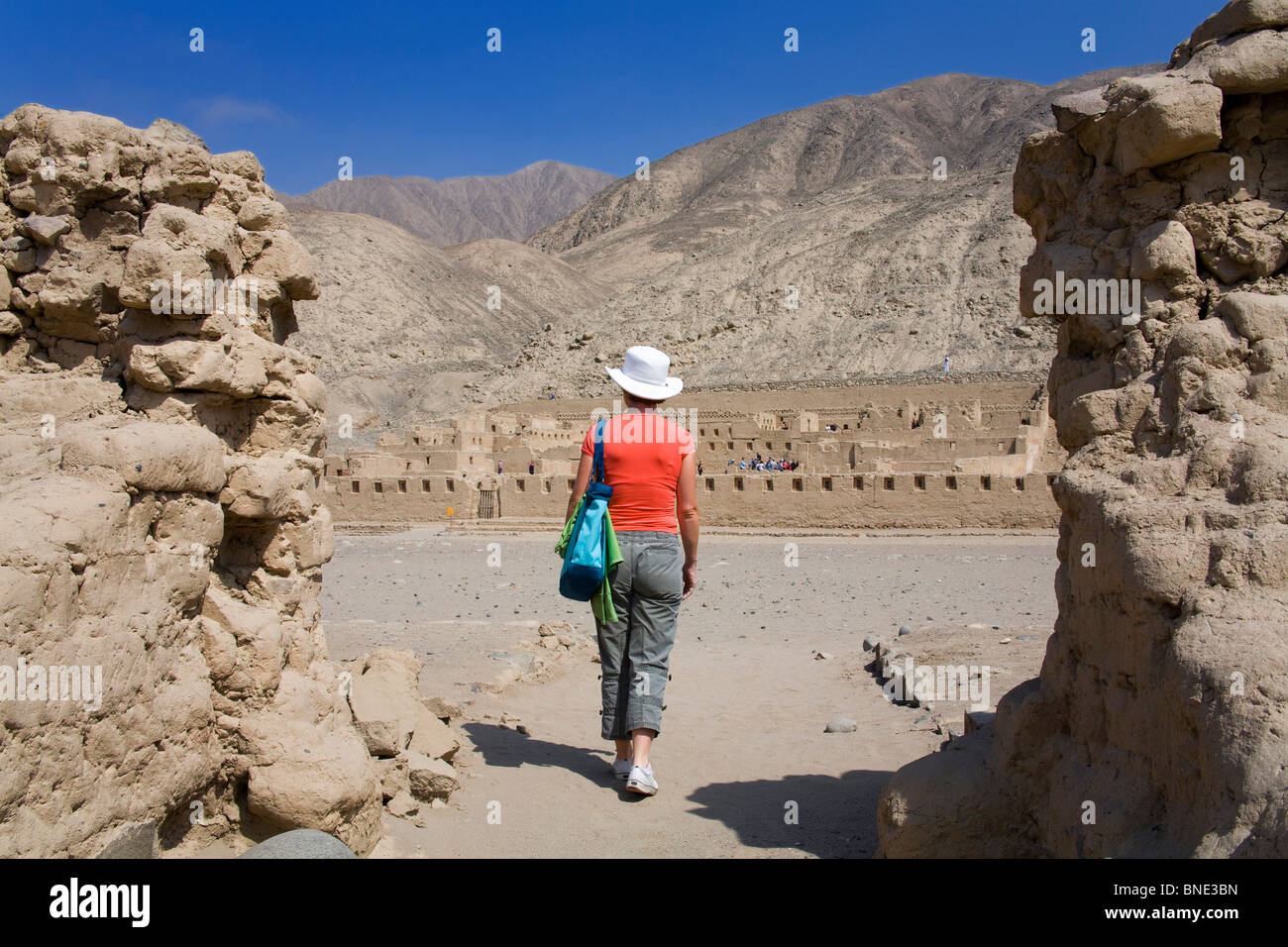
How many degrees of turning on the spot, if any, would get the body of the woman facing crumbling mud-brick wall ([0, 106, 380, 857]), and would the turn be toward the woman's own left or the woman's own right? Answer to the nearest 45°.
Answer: approximately 135° to the woman's own left

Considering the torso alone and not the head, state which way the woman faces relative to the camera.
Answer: away from the camera

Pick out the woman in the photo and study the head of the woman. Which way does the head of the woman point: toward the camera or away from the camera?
away from the camera

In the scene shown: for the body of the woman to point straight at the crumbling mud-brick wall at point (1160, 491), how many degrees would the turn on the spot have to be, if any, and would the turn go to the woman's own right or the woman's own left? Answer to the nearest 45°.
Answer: approximately 135° to the woman's own right

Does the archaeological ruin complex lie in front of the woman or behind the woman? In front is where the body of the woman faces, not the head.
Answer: in front
